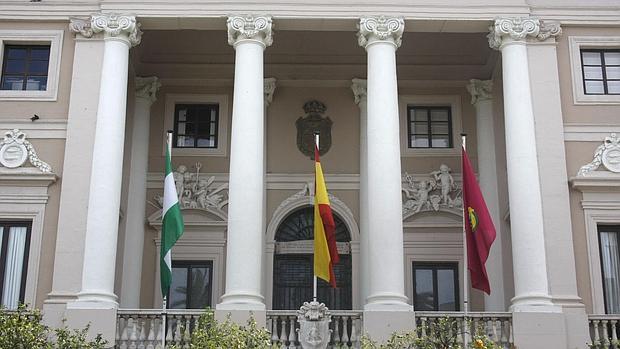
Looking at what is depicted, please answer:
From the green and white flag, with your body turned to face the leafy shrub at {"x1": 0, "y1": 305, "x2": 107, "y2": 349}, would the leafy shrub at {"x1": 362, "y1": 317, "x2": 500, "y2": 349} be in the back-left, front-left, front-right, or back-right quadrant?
back-left

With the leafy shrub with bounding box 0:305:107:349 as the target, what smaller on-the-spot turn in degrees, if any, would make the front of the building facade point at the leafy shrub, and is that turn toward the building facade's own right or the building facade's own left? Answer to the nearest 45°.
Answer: approximately 45° to the building facade's own right

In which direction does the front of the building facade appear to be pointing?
toward the camera

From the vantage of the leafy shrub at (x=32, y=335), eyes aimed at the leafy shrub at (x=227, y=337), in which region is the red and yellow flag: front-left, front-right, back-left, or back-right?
front-left
